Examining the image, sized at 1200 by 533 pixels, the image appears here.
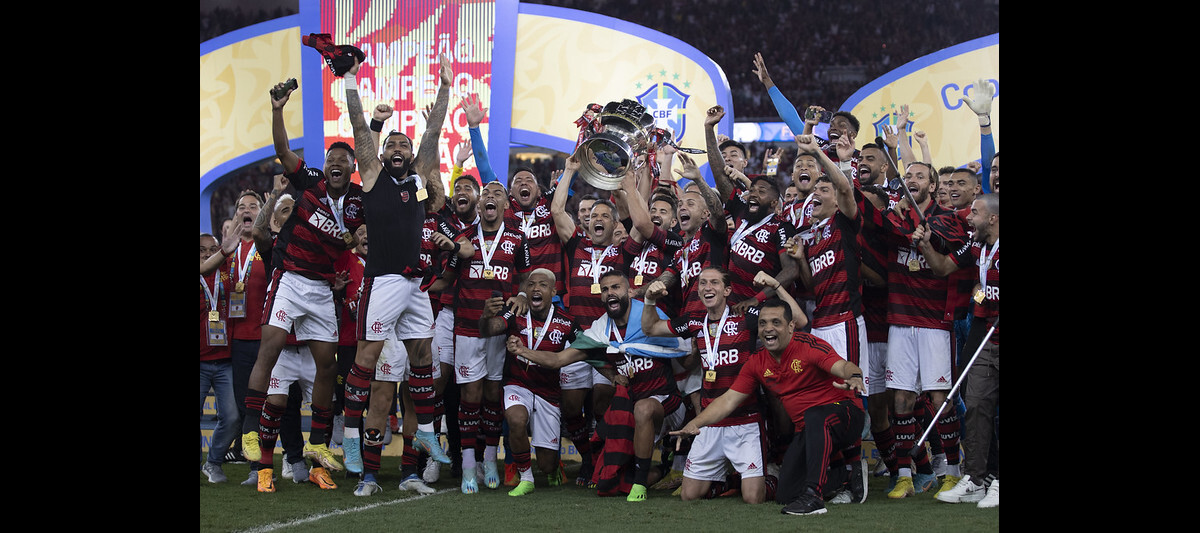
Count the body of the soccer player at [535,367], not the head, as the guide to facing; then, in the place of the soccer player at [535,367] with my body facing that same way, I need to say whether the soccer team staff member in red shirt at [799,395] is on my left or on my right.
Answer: on my left

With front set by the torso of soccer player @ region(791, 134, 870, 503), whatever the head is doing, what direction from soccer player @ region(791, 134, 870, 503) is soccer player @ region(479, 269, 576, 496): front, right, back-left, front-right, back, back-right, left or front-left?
front-right

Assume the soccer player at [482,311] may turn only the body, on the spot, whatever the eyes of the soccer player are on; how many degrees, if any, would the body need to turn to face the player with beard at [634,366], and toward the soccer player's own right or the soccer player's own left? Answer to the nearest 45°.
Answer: approximately 45° to the soccer player's own left

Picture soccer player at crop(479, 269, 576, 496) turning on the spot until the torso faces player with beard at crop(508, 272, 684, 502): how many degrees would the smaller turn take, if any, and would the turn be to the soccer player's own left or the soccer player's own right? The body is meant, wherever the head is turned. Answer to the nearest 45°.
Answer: approximately 45° to the soccer player's own left

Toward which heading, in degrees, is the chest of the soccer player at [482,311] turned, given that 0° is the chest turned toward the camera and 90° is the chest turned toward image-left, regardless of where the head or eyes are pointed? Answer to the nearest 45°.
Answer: approximately 0°

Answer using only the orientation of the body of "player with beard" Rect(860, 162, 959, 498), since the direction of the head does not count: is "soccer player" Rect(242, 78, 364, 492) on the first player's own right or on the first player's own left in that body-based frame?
on the first player's own right

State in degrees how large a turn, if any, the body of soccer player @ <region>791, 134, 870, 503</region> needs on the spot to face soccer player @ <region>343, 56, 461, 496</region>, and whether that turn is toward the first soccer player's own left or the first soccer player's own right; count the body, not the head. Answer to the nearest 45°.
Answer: approximately 45° to the first soccer player's own right
